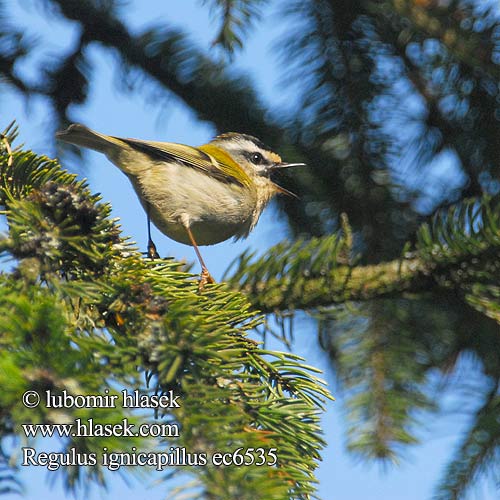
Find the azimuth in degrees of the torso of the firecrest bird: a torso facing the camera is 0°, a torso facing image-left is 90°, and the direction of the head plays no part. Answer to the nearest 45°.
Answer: approximately 270°
